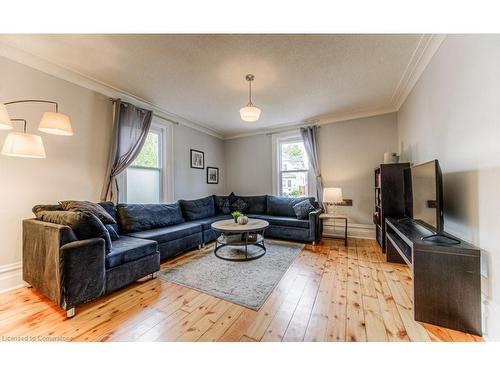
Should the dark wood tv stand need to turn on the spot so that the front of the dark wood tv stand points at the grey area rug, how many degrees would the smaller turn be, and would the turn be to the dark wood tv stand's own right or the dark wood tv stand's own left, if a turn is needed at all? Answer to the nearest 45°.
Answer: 0° — it already faces it

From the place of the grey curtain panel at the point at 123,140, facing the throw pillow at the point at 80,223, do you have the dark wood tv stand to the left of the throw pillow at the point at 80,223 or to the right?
left

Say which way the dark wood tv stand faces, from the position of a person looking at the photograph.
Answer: facing to the left of the viewer

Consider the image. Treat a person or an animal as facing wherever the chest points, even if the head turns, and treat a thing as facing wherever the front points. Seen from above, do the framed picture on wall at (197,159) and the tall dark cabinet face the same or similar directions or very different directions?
very different directions

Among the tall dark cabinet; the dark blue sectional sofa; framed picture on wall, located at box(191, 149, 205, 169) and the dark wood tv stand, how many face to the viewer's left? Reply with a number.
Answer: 2

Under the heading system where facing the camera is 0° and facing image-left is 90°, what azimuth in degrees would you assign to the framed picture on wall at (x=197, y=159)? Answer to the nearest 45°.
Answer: approximately 315°

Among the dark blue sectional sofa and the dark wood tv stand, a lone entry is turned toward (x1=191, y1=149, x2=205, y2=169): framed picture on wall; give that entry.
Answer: the dark wood tv stand

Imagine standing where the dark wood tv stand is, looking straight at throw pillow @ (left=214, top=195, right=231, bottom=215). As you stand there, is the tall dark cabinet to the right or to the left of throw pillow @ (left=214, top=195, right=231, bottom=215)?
right

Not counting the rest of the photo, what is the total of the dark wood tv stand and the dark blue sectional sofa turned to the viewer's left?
1

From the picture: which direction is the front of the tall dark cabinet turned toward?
to the viewer's left

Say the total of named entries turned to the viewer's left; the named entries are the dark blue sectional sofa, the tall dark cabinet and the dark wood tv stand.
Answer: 2

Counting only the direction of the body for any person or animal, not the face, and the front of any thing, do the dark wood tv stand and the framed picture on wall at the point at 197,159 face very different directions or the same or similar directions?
very different directions

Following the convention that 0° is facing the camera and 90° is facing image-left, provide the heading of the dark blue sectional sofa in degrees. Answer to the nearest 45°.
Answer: approximately 315°
